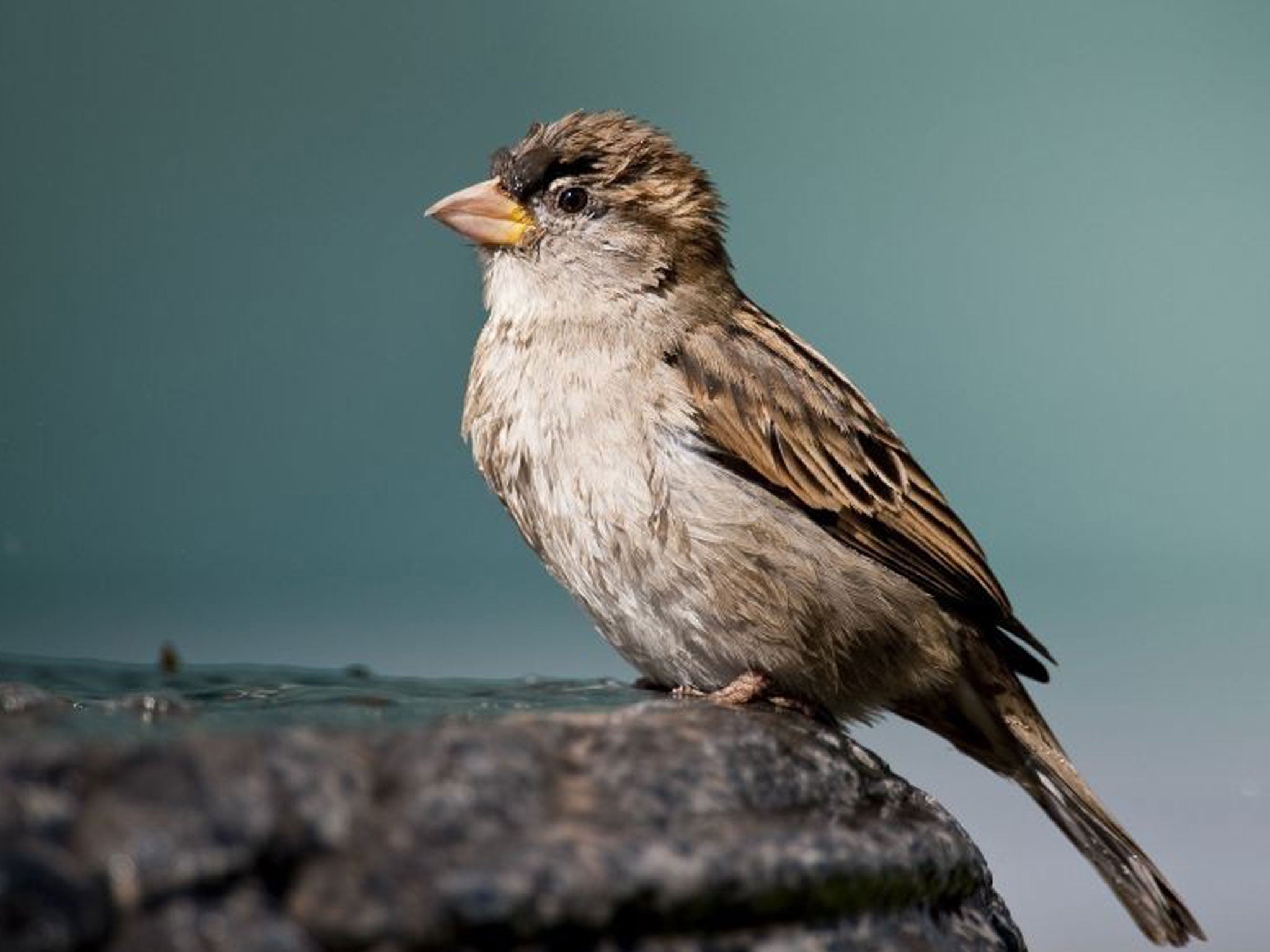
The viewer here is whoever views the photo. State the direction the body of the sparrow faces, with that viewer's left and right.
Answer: facing to the left of the viewer
